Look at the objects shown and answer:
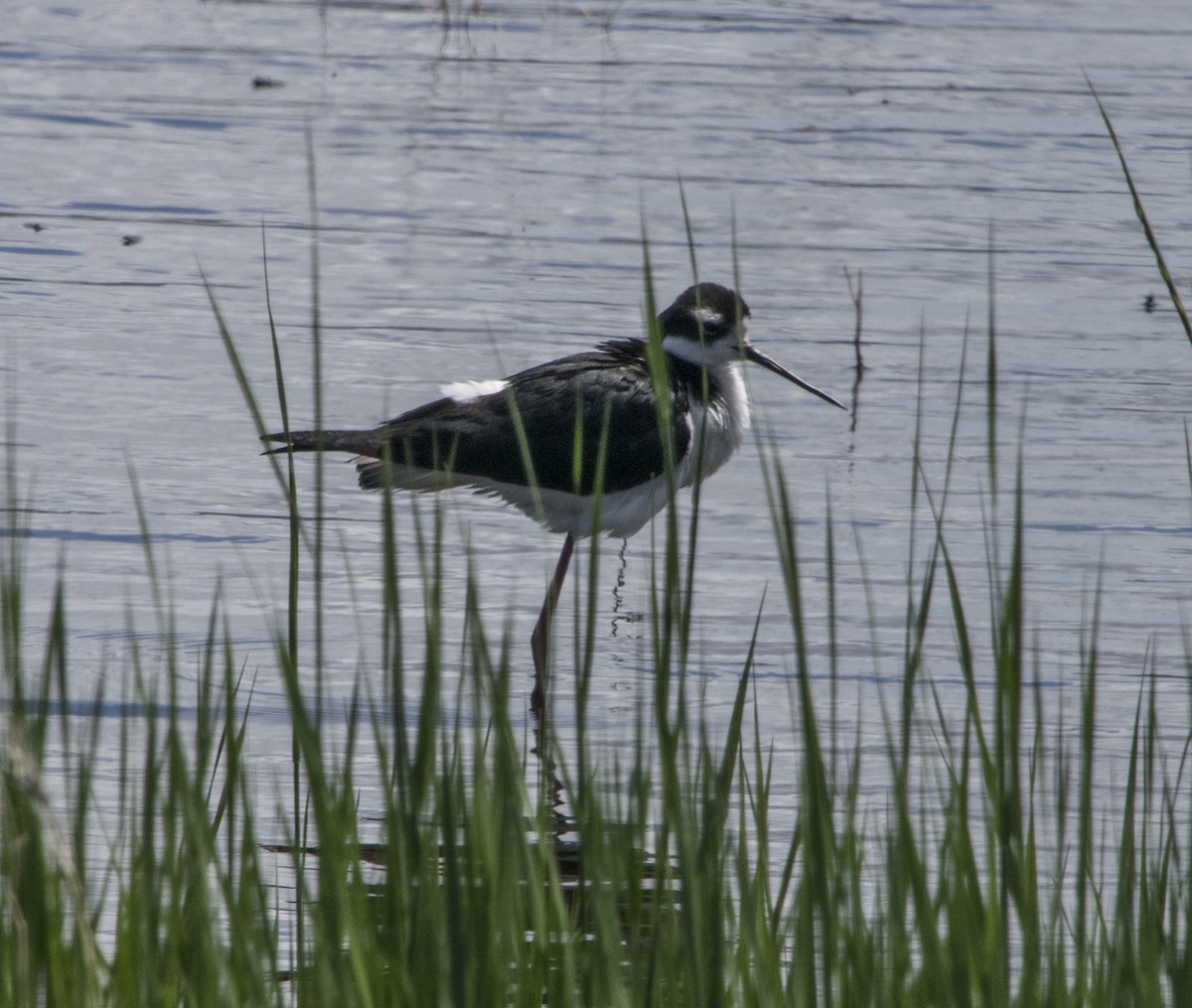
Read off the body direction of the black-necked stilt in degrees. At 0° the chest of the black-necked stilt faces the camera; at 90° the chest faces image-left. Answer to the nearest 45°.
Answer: approximately 270°

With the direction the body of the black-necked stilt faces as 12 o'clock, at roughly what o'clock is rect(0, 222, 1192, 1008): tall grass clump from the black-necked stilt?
The tall grass clump is roughly at 3 o'clock from the black-necked stilt.
